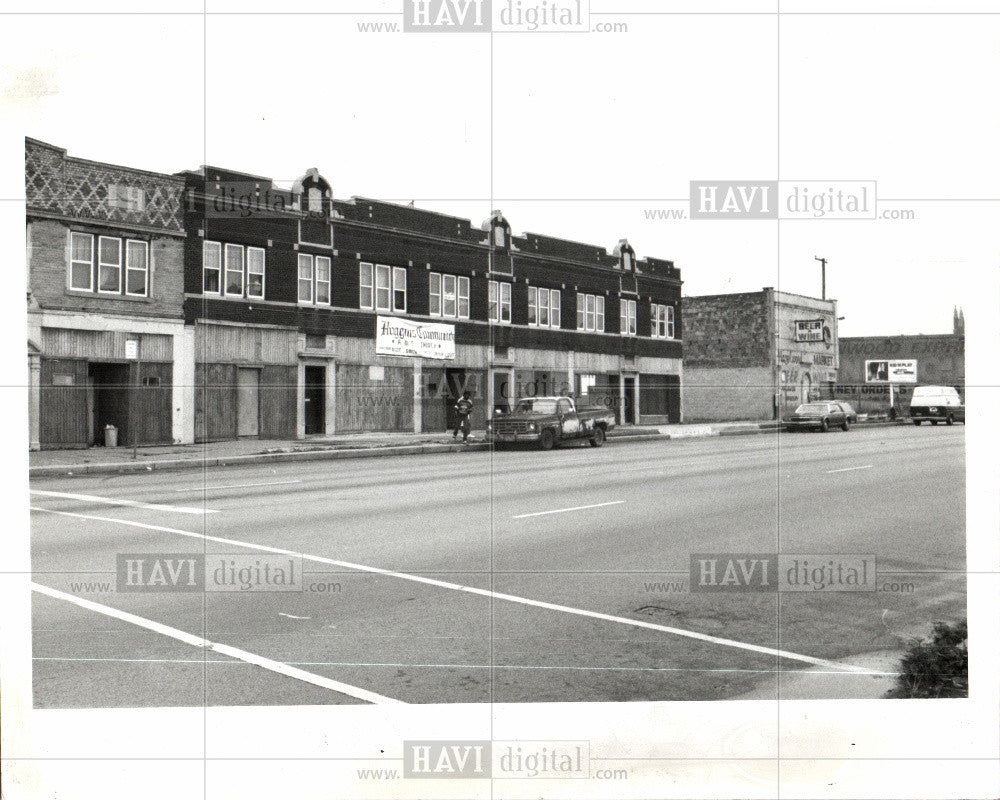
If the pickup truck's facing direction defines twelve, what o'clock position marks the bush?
The bush is roughly at 10 o'clock from the pickup truck.

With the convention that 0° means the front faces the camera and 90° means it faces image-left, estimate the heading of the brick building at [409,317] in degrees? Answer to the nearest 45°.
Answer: approximately 315°

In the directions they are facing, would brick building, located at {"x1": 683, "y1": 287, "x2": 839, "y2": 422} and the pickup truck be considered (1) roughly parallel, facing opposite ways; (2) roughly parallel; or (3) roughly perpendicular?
roughly perpendicular

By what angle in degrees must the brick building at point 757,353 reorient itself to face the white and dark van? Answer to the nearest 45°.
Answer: approximately 45° to its left

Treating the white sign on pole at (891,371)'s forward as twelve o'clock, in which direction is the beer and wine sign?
The beer and wine sign is roughly at 2 o'clock from the white sign on pole.

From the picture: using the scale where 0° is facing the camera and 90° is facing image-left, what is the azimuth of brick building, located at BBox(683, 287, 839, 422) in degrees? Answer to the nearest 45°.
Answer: approximately 315°

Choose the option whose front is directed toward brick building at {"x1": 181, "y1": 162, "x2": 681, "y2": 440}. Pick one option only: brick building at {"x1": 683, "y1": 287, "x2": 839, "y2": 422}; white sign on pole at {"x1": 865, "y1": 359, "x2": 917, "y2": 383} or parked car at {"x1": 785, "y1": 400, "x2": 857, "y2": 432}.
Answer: the parked car

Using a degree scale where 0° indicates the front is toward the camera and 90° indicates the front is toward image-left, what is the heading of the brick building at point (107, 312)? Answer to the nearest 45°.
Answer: approximately 315°
